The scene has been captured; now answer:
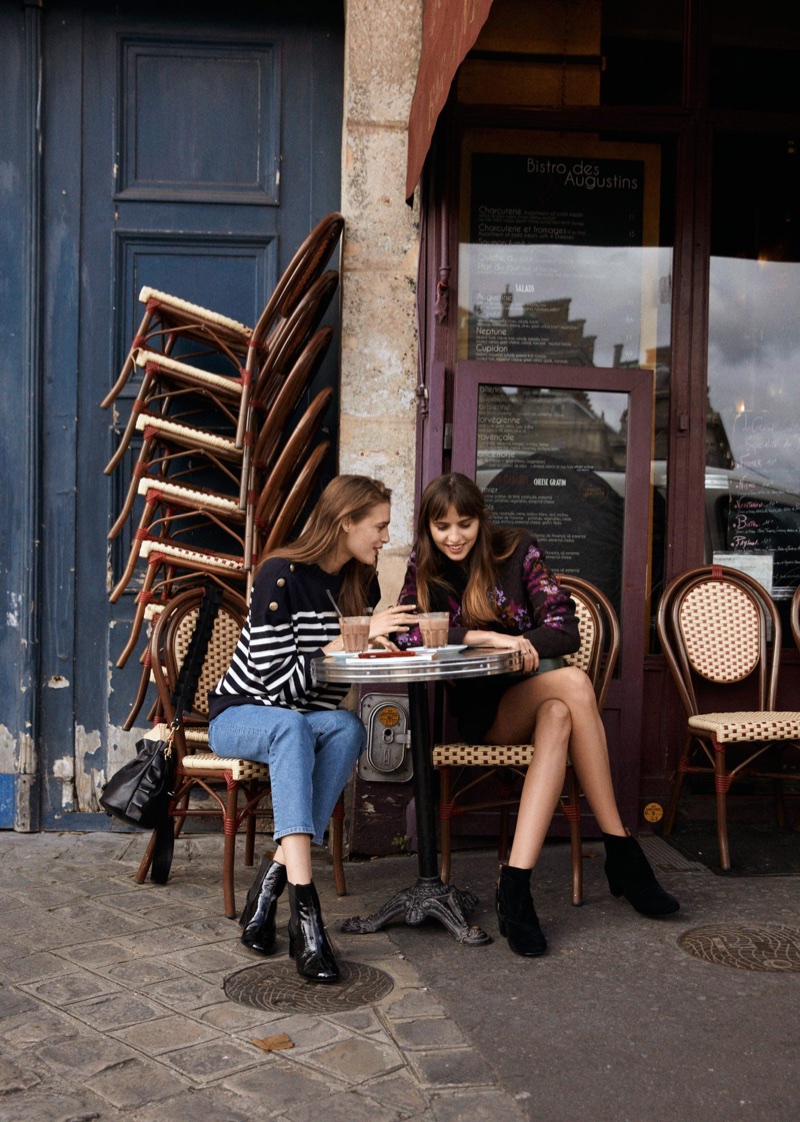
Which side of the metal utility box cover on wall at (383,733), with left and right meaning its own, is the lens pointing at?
front

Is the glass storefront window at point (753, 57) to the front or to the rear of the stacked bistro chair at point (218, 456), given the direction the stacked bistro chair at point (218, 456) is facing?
to the rear

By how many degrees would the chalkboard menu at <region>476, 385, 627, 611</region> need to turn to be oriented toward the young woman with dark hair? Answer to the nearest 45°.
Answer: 0° — it already faces them

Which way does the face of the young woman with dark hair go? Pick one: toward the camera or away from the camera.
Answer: toward the camera

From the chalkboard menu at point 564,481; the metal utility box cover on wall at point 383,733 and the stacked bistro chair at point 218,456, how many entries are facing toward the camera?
2

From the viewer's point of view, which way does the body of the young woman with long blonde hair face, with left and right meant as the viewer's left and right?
facing the viewer and to the right of the viewer

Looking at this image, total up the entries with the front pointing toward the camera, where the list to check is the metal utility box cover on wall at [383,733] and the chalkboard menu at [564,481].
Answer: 2

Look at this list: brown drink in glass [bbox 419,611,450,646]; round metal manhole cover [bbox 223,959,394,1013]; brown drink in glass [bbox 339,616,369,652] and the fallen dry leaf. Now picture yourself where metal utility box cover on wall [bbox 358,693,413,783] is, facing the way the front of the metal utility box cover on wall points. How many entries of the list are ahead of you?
4

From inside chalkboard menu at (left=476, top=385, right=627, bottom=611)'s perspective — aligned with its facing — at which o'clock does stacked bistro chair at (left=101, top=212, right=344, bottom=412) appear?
The stacked bistro chair is roughly at 2 o'clock from the chalkboard menu.

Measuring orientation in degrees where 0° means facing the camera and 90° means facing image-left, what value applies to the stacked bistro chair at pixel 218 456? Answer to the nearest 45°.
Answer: approximately 90°

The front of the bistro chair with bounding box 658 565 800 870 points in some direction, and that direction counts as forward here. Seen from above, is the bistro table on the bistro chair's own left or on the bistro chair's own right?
on the bistro chair's own right

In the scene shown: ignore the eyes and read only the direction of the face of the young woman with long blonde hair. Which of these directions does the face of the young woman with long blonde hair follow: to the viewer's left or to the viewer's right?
to the viewer's right
